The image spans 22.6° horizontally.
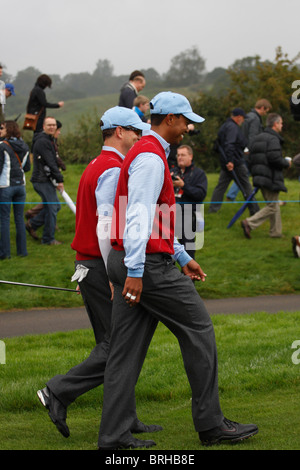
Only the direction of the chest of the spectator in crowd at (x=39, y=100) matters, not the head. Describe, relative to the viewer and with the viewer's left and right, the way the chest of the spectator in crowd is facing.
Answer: facing to the right of the viewer

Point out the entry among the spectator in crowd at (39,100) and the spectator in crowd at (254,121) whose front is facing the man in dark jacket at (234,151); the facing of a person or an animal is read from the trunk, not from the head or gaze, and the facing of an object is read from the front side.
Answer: the spectator in crowd at (39,100)

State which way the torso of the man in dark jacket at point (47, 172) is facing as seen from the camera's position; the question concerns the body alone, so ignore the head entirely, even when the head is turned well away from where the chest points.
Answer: to the viewer's right
